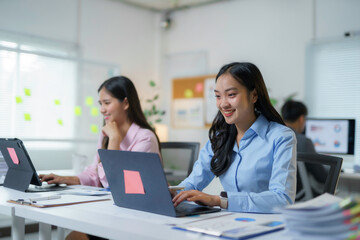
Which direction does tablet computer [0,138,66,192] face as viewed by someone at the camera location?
facing away from the viewer and to the right of the viewer

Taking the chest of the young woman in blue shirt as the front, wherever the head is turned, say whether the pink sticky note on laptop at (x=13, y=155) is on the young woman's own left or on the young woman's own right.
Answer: on the young woman's own right

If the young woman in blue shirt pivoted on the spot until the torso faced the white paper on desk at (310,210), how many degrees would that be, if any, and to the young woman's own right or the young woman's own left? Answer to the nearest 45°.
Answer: approximately 45° to the young woman's own left

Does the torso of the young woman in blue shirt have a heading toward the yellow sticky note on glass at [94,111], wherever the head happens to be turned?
no

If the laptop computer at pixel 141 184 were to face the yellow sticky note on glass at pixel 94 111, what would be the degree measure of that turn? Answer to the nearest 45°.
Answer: approximately 45° to its left

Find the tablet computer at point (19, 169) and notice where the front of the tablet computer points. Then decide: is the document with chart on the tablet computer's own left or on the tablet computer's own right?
on the tablet computer's own right

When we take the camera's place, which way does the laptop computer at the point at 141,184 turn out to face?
facing away from the viewer and to the right of the viewer

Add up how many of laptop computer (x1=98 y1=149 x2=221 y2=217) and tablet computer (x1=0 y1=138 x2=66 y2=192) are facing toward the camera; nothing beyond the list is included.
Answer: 0

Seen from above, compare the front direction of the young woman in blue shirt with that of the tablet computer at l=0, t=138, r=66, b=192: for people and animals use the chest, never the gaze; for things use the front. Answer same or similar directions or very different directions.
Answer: very different directions

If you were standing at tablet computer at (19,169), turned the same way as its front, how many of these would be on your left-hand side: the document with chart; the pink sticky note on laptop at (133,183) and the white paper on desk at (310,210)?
0

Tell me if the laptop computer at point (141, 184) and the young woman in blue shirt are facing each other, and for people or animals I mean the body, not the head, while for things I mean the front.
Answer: yes

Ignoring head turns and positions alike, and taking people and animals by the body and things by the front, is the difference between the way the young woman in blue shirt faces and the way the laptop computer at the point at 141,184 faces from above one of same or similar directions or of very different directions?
very different directions

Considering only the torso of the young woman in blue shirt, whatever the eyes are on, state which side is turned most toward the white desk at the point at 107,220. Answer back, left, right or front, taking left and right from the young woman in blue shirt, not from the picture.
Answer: front

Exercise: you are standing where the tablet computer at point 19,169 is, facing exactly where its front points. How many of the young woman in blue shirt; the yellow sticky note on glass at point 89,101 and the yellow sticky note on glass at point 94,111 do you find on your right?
1

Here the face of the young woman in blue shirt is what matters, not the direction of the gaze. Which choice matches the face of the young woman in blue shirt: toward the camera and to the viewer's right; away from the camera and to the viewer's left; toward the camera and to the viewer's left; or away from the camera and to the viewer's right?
toward the camera and to the viewer's left

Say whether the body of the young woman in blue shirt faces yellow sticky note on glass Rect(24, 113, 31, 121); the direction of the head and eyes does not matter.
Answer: no

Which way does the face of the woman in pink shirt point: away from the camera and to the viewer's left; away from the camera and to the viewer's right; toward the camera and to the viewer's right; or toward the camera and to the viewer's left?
toward the camera and to the viewer's left

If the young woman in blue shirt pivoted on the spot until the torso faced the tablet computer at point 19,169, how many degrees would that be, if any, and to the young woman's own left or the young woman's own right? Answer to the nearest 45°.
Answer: approximately 45° to the young woman's own right

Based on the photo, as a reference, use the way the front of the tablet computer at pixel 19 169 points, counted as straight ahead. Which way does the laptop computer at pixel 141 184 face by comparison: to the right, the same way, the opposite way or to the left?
the same way
